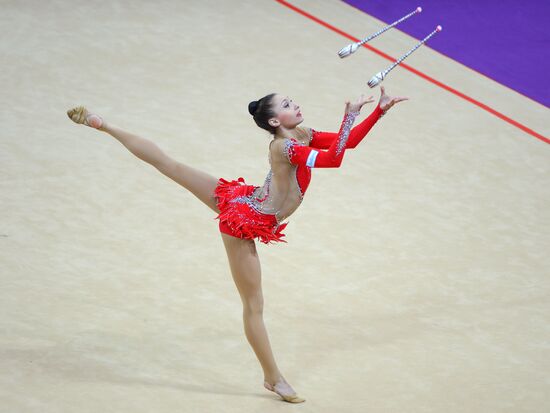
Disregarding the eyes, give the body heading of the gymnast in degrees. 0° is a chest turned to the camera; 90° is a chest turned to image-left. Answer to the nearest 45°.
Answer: approximately 270°
